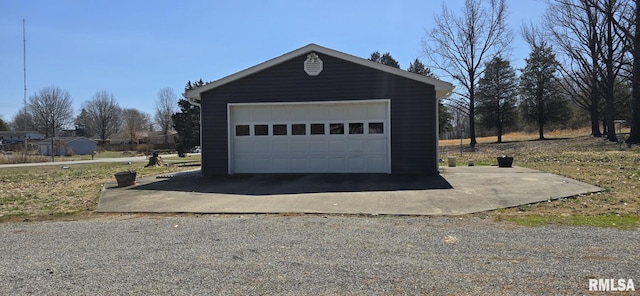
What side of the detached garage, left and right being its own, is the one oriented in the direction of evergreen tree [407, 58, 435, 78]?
back

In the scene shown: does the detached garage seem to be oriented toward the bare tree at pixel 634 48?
no

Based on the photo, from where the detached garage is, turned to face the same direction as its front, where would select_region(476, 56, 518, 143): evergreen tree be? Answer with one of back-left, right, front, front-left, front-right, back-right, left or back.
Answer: back-left

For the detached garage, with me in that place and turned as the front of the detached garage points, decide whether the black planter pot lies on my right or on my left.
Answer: on my left

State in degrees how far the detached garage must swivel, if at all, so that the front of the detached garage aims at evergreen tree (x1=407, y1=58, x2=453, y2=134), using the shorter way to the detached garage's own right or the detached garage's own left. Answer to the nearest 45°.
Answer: approximately 135° to the detached garage's own left

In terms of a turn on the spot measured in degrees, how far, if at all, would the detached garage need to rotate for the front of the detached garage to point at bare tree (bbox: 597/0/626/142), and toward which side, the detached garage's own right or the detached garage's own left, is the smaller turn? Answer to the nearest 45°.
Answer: approximately 135° to the detached garage's own left

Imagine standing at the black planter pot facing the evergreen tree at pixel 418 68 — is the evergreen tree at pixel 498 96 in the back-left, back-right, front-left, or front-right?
front-right

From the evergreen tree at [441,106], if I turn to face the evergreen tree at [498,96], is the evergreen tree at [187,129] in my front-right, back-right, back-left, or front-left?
back-right

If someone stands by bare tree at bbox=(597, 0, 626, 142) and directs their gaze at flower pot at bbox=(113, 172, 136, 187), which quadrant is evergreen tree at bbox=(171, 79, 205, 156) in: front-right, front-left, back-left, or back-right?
front-right

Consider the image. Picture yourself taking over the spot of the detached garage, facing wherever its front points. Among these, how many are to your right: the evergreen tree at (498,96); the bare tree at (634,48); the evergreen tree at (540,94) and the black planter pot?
0

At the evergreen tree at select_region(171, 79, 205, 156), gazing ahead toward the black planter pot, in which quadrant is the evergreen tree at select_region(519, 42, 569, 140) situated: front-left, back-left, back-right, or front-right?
front-left

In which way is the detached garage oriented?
toward the camera

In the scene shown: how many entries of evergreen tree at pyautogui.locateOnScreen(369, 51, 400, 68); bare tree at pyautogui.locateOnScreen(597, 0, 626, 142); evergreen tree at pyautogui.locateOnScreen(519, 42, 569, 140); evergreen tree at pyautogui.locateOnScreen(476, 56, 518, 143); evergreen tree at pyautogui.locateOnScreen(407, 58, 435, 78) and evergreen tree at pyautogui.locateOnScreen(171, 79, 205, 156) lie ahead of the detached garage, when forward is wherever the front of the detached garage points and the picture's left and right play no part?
0

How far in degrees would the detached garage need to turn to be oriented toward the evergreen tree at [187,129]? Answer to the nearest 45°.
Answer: approximately 135° to its right
